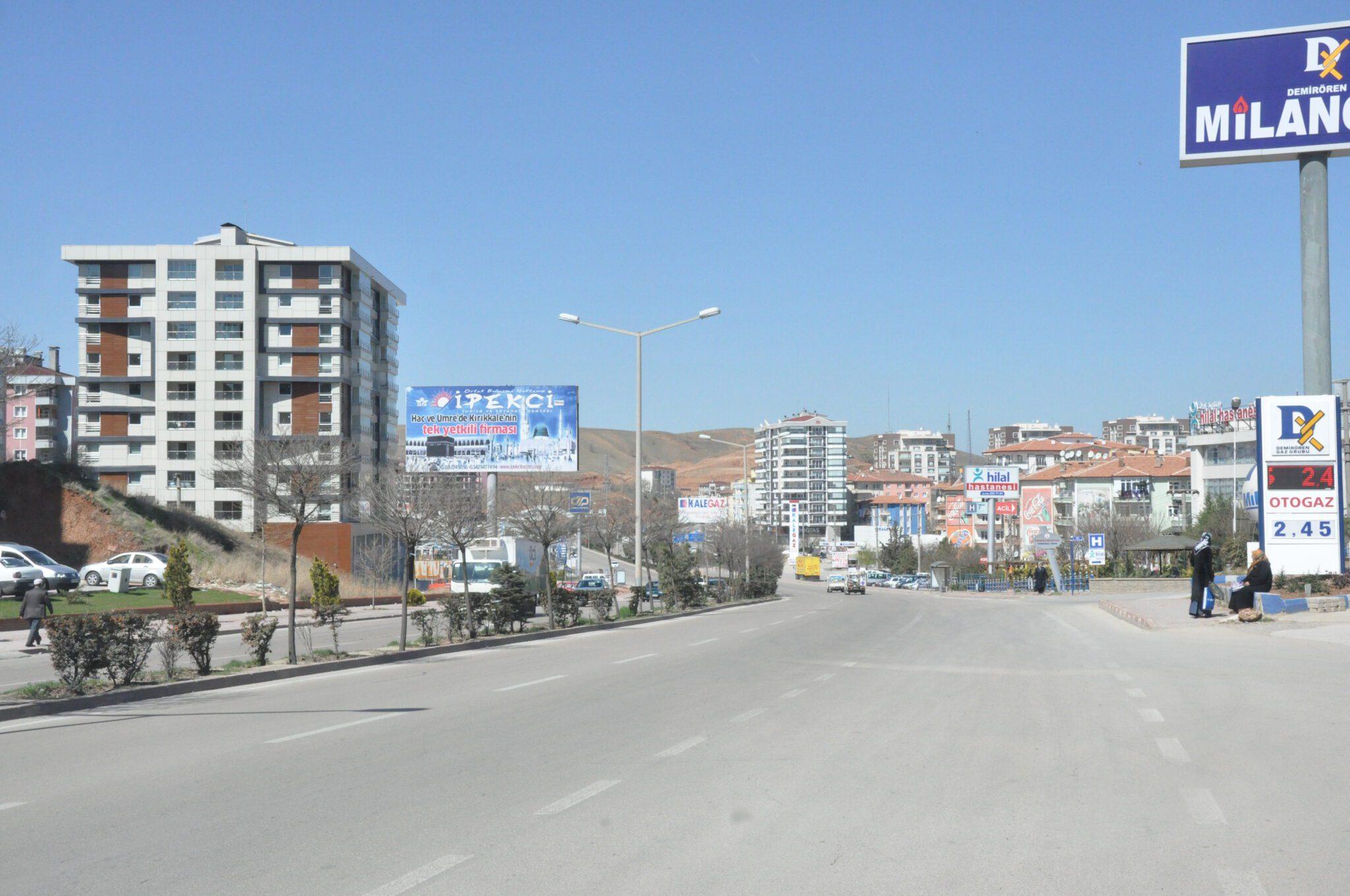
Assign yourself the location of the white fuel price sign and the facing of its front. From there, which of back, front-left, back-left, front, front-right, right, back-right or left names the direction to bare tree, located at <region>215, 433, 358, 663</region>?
front-right

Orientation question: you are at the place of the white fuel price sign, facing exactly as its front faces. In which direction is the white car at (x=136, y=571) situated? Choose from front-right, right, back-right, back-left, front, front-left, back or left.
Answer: right

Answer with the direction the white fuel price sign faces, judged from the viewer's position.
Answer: facing the viewer

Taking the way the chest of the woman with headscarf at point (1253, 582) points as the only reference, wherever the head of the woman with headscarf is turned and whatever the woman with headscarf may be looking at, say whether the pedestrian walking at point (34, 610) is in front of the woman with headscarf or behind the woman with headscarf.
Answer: in front
